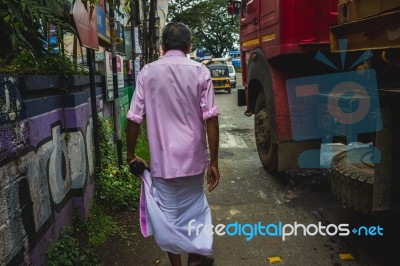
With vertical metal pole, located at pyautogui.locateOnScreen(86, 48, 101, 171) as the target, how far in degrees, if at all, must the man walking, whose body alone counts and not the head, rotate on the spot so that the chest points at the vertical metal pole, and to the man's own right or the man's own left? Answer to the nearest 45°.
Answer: approximately 45° to the man's own left

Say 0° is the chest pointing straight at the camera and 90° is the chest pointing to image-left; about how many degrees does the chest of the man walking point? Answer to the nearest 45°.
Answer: approximately 180°

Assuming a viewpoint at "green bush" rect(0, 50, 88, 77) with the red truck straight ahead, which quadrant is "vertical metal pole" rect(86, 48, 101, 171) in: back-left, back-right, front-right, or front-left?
front-left

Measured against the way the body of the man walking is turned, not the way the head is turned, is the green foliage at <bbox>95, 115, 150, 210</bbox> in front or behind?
in front

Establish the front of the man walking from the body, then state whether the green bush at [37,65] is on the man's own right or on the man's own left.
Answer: on the man's own left

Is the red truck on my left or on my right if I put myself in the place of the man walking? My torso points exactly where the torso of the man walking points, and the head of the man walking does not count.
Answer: on my right

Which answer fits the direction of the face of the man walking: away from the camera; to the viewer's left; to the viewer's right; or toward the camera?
away from the camera
